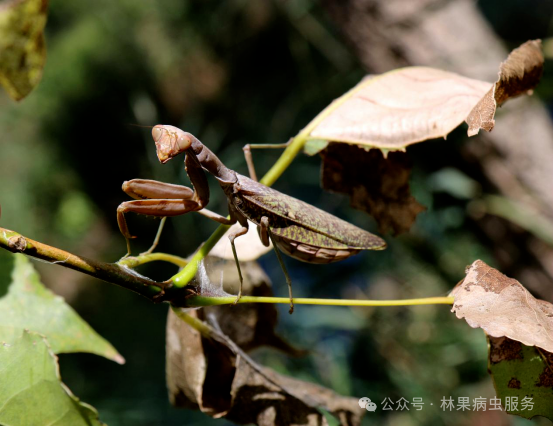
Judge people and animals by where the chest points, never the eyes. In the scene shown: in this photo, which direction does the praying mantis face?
to the viewer's left
